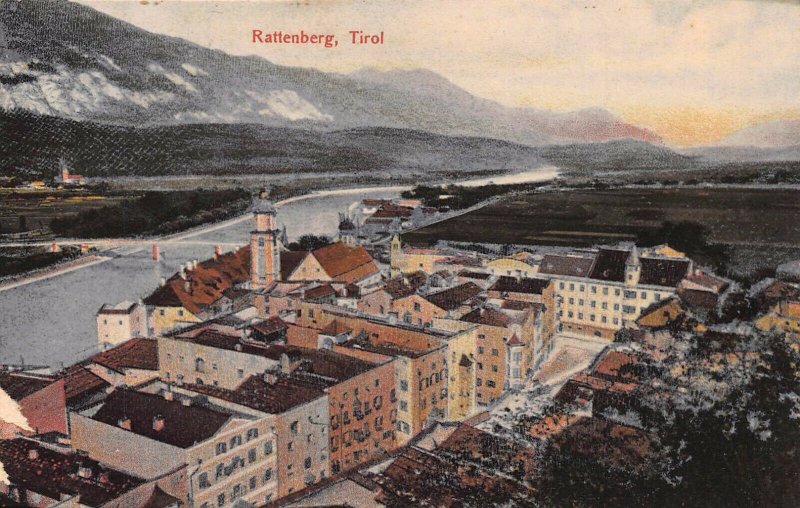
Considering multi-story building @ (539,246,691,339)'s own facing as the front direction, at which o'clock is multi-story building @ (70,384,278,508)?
multi-story building @ (70,384,278,508) is roughly at 2 o'clock from multi-story building @ (539,246,691,339).

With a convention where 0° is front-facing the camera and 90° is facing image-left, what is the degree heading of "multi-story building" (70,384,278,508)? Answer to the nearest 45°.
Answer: approximately 315°

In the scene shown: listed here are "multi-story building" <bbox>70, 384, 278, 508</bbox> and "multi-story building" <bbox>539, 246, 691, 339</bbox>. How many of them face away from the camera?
0

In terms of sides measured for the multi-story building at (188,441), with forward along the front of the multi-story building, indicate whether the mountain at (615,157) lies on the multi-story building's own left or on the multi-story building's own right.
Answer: on the multi-story building's own left

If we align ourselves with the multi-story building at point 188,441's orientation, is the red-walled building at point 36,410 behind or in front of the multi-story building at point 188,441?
behind

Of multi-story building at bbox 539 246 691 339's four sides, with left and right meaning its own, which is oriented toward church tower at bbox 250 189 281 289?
right

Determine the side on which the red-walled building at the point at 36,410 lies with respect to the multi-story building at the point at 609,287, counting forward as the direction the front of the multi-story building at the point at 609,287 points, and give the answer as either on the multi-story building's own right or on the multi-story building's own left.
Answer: on the multi-story building's own right

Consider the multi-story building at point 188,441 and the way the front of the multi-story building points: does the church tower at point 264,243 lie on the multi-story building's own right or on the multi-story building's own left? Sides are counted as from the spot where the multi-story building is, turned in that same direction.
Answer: on the multi-story building's own left

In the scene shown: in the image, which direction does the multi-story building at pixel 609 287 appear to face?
toward the camera
